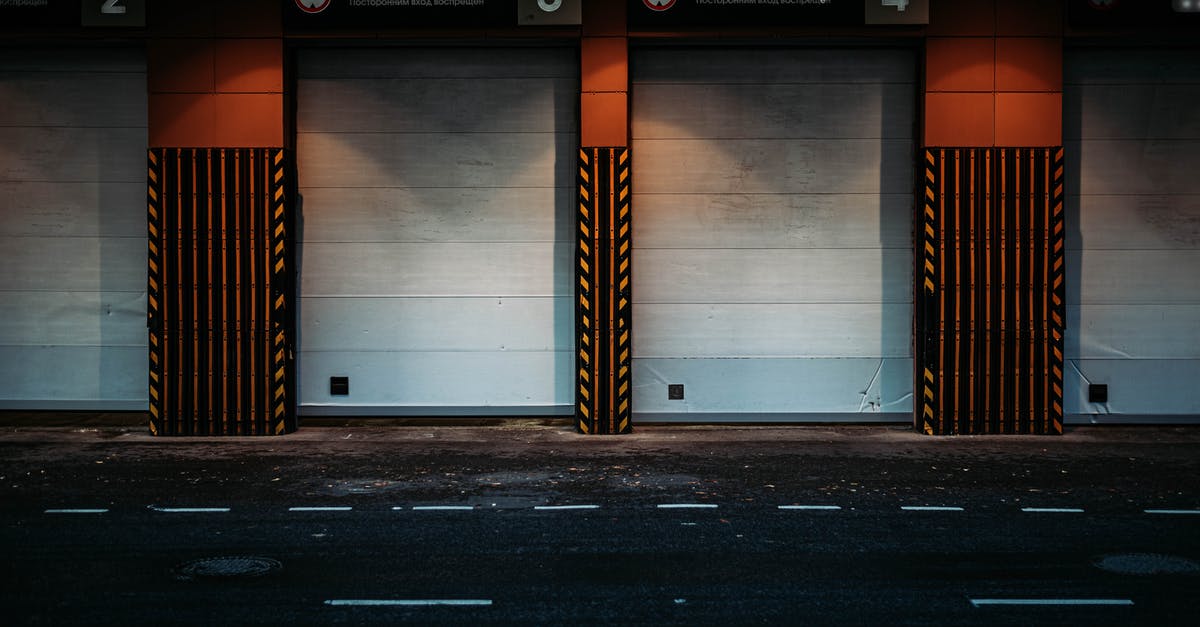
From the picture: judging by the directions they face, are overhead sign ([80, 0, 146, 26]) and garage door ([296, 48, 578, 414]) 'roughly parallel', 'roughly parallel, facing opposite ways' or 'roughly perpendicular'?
roughly parallel

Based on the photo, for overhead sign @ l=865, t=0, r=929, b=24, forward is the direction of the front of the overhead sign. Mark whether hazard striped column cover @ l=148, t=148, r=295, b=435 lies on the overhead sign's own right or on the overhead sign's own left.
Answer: on the overhead sign's own right

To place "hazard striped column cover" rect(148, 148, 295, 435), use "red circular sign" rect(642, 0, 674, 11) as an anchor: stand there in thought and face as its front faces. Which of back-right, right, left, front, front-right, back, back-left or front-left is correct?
right

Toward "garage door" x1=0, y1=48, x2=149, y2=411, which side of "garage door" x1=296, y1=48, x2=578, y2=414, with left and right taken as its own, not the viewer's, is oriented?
right

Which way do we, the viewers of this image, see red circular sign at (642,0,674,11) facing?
facing the viewer

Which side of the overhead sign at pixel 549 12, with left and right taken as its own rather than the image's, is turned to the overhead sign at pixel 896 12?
left

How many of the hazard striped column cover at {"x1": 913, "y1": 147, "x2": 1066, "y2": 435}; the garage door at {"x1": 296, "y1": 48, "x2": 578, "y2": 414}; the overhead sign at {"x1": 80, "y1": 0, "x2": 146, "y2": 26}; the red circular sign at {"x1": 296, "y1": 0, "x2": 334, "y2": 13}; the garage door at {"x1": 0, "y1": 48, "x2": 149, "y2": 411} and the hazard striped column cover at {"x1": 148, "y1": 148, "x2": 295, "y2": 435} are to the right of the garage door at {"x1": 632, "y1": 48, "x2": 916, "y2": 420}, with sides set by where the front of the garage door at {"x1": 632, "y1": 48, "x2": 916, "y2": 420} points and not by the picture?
5

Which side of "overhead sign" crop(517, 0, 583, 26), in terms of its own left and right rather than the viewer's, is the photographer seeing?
front

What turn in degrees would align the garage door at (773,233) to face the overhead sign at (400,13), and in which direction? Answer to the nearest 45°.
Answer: approximately 90° to its right

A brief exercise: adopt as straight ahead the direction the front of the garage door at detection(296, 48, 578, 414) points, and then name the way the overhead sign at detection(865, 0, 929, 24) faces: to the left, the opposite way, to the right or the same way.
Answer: the same way

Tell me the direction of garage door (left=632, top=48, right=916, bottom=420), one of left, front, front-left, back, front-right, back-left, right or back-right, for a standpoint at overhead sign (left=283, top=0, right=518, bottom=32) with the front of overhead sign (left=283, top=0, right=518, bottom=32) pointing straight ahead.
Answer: left

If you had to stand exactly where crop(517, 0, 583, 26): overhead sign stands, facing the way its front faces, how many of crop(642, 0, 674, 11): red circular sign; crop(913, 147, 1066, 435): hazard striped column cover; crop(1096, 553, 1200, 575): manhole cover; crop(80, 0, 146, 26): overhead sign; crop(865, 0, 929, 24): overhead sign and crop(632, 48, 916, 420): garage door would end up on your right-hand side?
1

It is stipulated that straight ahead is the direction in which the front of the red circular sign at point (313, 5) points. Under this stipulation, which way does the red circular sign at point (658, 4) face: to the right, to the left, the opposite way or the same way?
the same way

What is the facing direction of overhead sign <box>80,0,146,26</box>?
toward the camera
